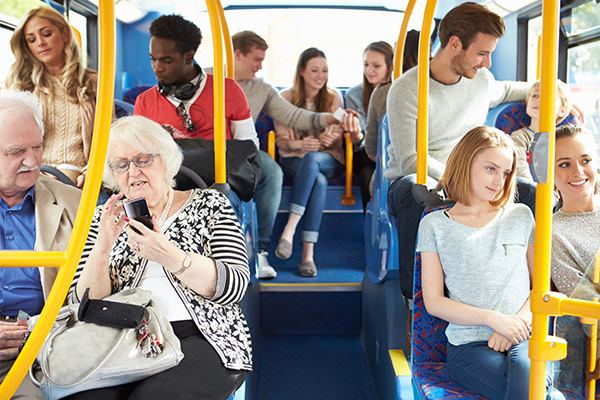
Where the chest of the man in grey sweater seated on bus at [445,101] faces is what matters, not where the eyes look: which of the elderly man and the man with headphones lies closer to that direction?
the elderly man

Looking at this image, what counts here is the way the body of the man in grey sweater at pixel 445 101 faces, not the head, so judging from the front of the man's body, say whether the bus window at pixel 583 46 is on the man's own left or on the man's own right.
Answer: on the man's own left

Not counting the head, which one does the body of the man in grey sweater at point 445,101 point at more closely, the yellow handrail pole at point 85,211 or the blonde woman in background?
the yellow handrail pole

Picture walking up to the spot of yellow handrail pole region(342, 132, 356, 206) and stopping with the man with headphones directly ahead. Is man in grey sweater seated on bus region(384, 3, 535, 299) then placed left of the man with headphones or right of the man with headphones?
left

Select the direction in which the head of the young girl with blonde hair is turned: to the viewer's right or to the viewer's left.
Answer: to the viewer's right
